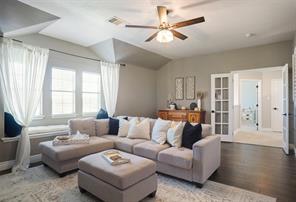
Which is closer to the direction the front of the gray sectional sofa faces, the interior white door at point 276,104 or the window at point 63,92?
the window

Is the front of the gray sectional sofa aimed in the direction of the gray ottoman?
yes

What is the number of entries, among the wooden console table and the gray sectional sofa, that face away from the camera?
0

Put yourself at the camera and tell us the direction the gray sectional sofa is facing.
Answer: facing the viewer and to the left of the viewer

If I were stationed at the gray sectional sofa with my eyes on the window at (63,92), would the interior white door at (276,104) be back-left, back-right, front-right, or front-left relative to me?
back-right

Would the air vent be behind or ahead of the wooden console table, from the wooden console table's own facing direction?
ahead

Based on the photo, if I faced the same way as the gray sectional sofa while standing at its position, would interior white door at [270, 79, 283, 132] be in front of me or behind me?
behind

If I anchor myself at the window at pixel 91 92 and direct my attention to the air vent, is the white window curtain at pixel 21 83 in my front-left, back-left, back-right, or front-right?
front-right

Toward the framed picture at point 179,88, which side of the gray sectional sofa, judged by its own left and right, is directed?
back

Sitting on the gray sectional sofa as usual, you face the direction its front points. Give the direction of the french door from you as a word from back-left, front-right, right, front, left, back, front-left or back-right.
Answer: back

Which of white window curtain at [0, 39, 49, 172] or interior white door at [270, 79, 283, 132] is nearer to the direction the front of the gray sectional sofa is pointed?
the white window curtain

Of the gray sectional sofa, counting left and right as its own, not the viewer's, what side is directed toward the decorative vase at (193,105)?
back

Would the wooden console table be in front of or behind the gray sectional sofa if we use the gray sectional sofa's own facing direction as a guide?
behind

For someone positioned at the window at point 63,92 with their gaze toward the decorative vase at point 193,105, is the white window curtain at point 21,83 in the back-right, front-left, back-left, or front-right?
back-right
